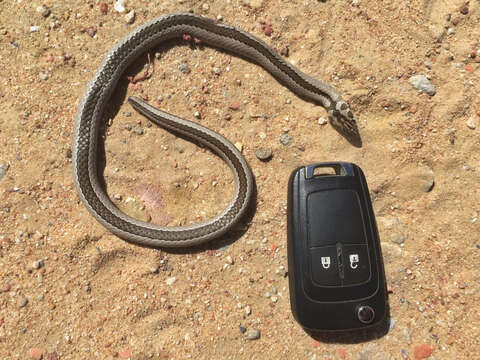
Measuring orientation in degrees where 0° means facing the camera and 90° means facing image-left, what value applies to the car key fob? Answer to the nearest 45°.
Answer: approximately 0°

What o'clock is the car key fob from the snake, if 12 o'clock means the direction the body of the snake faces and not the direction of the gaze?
The car key fob is roughly at 12 o'clock from the snake.

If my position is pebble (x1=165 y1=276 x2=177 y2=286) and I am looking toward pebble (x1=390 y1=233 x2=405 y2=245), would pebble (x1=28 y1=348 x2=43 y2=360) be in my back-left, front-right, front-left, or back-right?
back-right

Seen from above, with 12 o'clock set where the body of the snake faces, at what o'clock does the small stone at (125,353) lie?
The small stone is roughly at 2 o'clock from the snake.

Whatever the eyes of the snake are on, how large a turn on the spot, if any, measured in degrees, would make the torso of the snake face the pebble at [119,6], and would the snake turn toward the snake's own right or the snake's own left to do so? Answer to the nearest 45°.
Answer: approximately 180°
